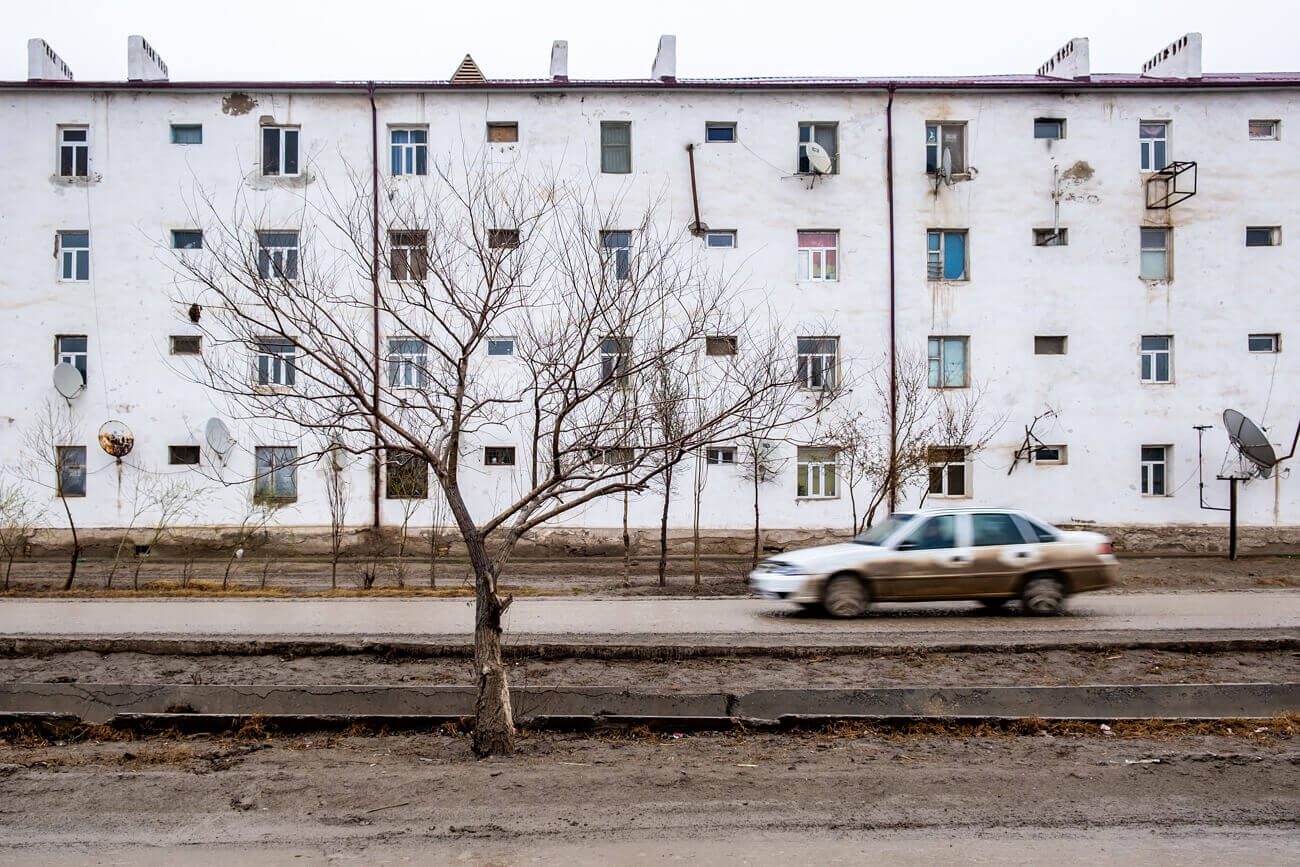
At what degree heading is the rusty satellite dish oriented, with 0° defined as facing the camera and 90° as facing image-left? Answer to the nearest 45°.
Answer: approximately 0°

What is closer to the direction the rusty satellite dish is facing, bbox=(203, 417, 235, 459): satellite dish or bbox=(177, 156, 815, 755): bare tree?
the bare tree

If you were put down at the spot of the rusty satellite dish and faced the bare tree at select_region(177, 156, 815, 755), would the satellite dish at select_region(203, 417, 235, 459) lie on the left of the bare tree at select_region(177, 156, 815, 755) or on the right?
left

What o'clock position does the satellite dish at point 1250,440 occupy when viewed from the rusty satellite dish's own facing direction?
The satellite dish is roughly at 10 o'clock from the rusty satellite dish.
